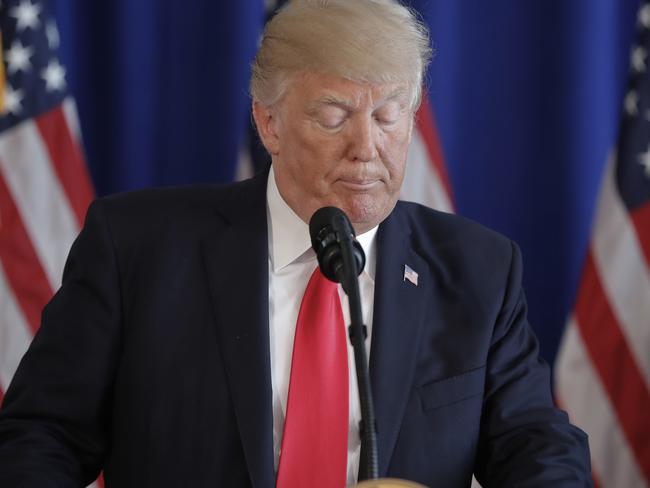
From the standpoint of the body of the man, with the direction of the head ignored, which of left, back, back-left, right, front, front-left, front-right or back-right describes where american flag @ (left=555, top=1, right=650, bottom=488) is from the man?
back-left

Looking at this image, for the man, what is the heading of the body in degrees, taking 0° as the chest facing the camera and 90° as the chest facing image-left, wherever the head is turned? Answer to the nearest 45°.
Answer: approximately 0°

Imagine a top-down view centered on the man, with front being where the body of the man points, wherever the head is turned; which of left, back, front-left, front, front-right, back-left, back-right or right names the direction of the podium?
front

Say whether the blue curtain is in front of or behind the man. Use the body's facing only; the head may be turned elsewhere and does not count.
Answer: behind

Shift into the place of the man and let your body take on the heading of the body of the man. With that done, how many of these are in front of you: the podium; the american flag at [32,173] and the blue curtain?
1

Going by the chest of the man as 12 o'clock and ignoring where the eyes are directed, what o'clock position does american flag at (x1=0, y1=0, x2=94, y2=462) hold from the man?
The american flag is roughly at 5 o'clock from the man.

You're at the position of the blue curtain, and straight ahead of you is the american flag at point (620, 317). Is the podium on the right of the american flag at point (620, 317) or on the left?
right
